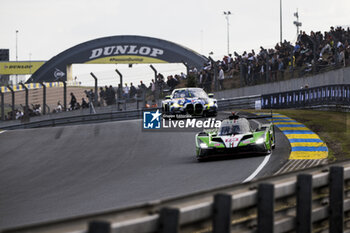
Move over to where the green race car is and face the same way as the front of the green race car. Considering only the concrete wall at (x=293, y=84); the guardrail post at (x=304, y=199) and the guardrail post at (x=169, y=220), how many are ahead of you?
2

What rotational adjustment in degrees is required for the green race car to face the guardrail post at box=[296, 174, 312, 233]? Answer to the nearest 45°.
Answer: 0° — it already faces it

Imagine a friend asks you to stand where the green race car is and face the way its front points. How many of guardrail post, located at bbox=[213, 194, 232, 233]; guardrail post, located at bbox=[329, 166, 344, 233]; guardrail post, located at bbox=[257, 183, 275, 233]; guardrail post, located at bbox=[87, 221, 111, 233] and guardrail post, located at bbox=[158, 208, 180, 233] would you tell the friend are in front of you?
5

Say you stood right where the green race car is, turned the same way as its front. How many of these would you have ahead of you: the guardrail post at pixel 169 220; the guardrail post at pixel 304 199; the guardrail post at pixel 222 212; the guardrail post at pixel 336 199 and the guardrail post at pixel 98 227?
5

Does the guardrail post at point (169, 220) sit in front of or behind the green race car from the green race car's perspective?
in front

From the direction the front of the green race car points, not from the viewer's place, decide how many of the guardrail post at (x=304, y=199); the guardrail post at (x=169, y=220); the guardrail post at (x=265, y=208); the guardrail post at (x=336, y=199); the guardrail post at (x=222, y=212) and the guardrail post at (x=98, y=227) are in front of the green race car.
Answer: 6

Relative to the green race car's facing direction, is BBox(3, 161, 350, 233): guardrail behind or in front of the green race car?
in front

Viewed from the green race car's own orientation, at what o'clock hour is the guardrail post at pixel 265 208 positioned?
The guardrail post is roughly at 12 o'clock from the green race car.

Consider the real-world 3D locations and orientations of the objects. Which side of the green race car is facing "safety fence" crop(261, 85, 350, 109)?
back

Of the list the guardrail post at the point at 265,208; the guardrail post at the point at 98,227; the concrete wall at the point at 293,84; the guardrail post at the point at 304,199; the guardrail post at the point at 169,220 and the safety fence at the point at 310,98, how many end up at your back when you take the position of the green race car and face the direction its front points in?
2

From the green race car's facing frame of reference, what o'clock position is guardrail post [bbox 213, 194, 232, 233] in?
The guardrail post is roughly at 12 o'clock from the green race car.

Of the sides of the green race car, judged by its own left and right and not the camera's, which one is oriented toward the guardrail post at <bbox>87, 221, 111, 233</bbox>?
front

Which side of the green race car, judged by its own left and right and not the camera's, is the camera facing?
front

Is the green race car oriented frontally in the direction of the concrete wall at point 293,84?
no

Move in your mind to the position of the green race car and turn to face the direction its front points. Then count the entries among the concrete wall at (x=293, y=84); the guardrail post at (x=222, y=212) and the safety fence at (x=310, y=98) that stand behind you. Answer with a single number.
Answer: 2

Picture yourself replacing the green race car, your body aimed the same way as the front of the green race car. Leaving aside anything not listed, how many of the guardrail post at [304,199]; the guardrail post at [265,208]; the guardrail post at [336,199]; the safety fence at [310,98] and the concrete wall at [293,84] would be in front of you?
3
